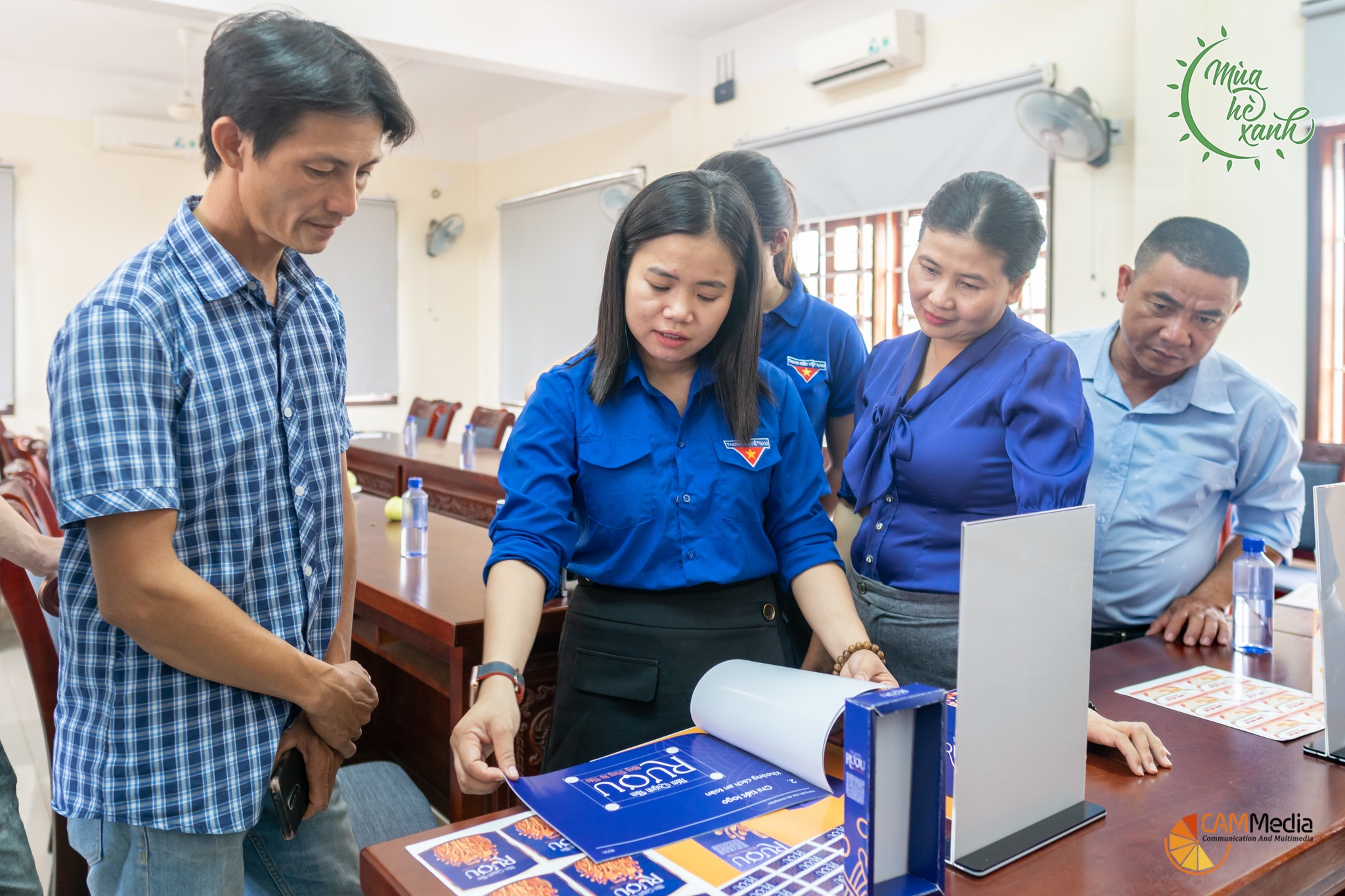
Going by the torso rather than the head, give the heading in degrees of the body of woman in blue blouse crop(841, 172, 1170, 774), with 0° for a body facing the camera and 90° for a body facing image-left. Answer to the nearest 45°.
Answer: approximately 45°

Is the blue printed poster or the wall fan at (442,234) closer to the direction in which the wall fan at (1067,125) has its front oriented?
the blue printed poster

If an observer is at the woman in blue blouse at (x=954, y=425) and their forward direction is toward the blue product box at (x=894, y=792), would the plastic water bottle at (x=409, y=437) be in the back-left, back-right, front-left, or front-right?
back-right

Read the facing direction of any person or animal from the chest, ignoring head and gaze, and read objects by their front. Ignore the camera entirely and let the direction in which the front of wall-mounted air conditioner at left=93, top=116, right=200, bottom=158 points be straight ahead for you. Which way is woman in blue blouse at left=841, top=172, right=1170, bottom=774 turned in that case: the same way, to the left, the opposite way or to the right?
to the right

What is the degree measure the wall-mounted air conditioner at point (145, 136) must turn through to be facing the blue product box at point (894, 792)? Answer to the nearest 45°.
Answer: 0° — it already faces it

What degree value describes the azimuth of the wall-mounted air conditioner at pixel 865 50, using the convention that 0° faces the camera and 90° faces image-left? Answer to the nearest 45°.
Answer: approximately 45°

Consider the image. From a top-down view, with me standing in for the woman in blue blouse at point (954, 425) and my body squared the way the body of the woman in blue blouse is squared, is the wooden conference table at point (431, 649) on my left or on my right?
on my right
